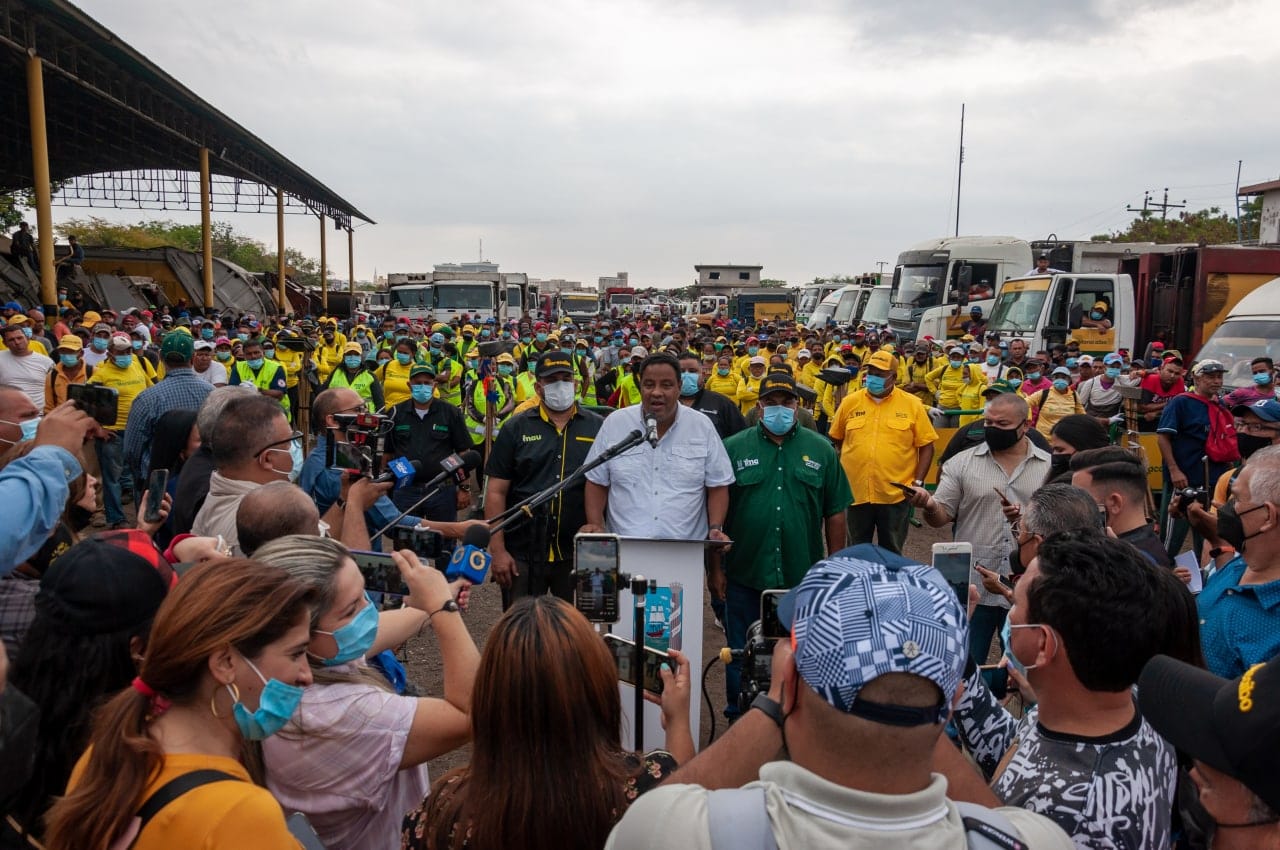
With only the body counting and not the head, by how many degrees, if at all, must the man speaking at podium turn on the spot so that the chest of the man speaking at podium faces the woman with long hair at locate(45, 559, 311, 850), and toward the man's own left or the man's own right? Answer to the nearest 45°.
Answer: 0° — they already face them

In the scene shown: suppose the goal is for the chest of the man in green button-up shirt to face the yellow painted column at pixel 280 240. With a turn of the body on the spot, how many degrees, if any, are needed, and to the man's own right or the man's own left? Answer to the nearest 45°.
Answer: approximately 135° to the man's own right

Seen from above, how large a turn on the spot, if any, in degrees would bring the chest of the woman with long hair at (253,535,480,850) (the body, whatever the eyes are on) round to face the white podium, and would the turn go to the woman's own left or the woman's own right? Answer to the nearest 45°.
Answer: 0° — they already face it

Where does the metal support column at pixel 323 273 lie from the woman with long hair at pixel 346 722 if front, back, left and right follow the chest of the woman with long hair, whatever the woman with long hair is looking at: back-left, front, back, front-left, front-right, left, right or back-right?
front-left

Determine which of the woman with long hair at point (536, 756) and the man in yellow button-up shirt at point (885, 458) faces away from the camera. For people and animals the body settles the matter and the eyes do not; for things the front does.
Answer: the woman with long hair

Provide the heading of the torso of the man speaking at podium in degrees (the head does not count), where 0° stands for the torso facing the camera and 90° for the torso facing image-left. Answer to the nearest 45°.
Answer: approximately 0°

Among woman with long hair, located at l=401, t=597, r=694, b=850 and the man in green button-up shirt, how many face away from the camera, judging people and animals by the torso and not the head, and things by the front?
1

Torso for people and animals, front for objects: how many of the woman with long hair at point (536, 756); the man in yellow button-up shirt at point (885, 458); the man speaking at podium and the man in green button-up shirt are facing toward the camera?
3

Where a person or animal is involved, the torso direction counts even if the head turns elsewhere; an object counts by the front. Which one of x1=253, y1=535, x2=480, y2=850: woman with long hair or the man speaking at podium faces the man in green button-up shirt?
the woman with long hair

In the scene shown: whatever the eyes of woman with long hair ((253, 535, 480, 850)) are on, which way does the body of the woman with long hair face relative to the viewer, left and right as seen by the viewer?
facing away from the viewer and to the right of the viewer

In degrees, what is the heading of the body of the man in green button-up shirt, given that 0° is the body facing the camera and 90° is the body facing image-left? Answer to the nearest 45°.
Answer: approximately 0°

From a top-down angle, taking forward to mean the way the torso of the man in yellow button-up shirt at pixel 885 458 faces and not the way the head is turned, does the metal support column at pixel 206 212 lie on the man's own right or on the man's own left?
on the man's own right

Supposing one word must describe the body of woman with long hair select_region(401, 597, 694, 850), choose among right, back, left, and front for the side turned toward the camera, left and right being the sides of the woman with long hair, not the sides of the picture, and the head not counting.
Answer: back
